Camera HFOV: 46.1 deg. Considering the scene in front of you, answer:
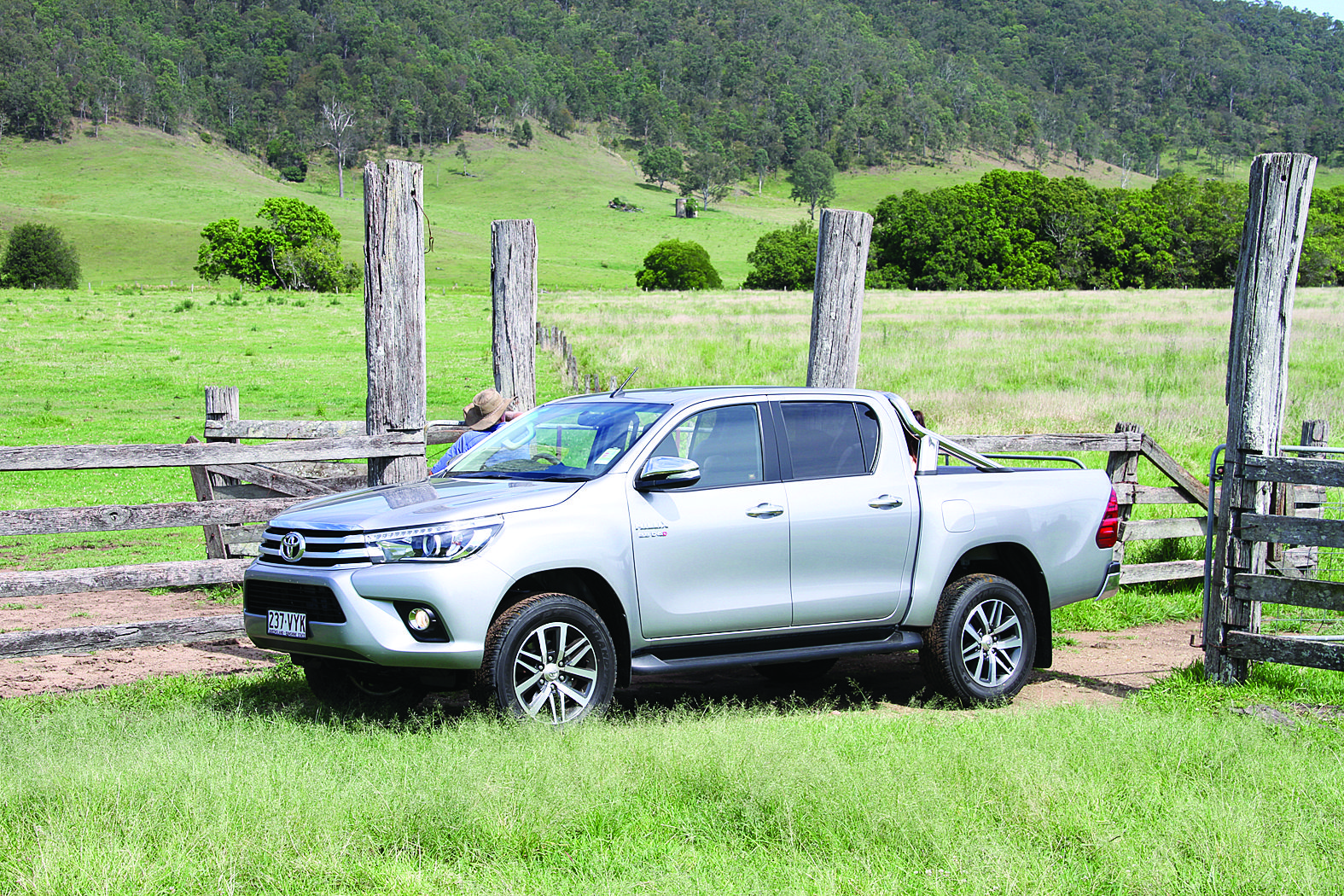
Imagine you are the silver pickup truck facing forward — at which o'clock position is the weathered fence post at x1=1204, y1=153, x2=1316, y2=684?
The weathered fence post is roughly at 7 o'clock from the silver pickup truck.

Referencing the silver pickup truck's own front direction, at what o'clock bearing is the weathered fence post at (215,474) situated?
The weathered fence post is roughly at 3 o'clock from the silver pickup truck.

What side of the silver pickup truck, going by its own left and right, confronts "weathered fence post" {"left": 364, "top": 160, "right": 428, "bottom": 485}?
right

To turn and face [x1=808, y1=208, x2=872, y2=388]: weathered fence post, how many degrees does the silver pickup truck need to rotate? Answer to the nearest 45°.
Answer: approximately 135° to its right

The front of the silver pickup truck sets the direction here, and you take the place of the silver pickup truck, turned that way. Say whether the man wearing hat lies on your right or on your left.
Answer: on your right

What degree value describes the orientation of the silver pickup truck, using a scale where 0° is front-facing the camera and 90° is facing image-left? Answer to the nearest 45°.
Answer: approximately 45°

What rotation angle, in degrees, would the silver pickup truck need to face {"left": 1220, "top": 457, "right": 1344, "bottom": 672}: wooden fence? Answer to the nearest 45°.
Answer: approximately 135° to its left

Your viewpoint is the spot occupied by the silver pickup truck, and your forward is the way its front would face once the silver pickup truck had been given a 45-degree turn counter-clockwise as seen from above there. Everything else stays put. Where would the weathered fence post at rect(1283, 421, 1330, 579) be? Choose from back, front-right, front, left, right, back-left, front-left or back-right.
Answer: back-left

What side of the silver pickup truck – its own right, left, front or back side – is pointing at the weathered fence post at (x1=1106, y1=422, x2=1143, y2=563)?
back
